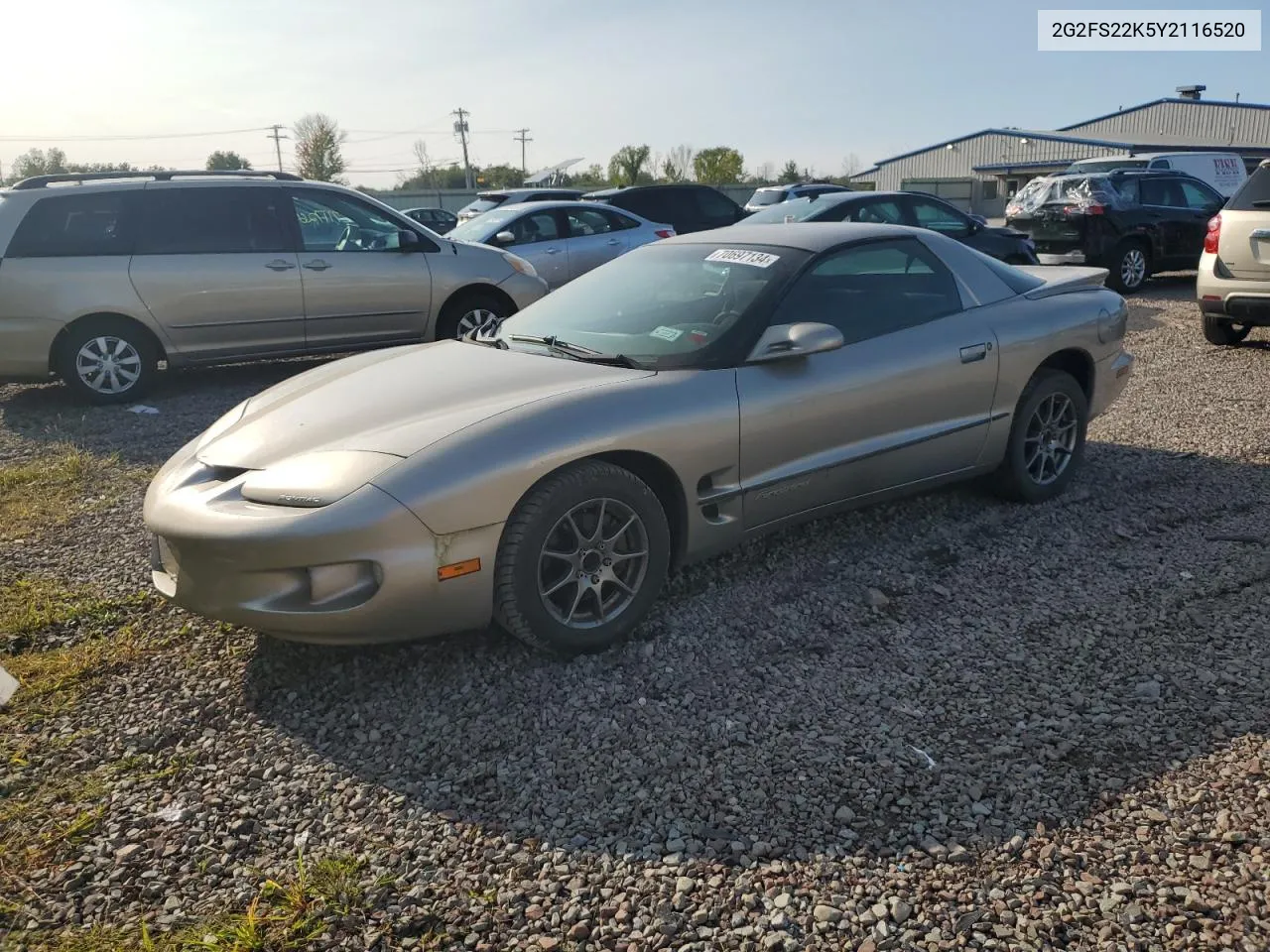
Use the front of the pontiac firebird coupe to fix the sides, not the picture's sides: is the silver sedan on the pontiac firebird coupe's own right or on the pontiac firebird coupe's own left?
on the pontiac firebird coupe's own right

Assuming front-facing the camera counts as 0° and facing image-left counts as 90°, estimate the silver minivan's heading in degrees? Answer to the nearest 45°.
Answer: approximately 270°

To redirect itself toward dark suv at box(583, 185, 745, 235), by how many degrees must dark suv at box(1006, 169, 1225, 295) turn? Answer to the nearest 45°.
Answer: approximately 135° to its left

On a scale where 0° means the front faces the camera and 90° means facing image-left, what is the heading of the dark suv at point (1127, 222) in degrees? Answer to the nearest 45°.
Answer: approximately 225°

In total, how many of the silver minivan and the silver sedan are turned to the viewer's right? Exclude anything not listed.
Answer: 1

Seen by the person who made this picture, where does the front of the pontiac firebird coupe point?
facing the viewer and to the left of the viewer

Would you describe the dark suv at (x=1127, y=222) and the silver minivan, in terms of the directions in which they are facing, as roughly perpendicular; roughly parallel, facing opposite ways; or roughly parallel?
roughly parallel

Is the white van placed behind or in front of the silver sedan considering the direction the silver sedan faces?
behind

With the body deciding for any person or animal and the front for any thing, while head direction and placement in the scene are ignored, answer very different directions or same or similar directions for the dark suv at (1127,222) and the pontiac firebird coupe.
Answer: very different directions

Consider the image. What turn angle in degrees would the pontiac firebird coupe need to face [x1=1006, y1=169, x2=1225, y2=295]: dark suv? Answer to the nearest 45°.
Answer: approximately 180°

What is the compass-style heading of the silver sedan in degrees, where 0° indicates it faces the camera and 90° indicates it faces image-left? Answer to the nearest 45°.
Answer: approximately 45°

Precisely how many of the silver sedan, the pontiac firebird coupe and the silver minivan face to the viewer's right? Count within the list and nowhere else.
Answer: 1

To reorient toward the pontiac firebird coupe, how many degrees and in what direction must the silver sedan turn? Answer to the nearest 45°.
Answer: approximately 45° to its left
